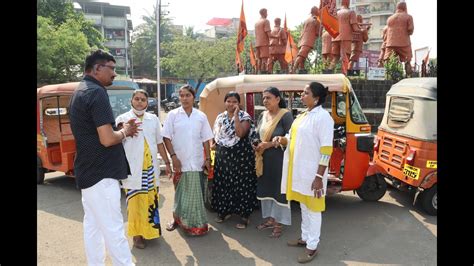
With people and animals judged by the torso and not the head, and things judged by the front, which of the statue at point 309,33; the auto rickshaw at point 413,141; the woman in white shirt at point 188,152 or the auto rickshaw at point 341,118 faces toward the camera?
the woman in white shirt

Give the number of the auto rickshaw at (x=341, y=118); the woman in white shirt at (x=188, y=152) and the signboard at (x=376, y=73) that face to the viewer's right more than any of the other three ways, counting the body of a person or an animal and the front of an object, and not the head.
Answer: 1

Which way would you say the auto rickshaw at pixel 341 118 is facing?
to the viewer's right

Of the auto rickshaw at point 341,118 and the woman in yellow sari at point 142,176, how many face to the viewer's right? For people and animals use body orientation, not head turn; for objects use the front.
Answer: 1

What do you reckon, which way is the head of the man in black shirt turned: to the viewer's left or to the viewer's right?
to the viewer's right

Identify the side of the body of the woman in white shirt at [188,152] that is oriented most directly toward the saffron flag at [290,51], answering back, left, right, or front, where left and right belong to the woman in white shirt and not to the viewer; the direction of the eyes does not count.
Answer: back

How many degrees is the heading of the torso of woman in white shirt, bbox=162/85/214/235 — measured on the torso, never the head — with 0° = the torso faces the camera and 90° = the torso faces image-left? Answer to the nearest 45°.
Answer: approximately 0°

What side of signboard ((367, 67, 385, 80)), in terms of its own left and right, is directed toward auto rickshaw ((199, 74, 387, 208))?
front

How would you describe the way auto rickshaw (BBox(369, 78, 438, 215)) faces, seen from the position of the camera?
facing away from the viewer and to the right of the viewer
